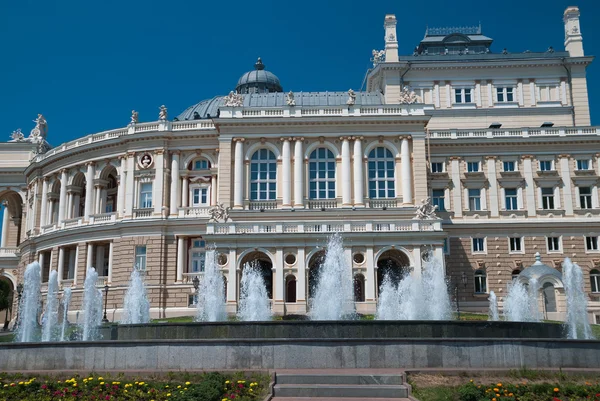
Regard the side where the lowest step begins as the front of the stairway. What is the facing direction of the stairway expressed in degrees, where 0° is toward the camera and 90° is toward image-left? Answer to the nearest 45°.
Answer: approximately 0°
